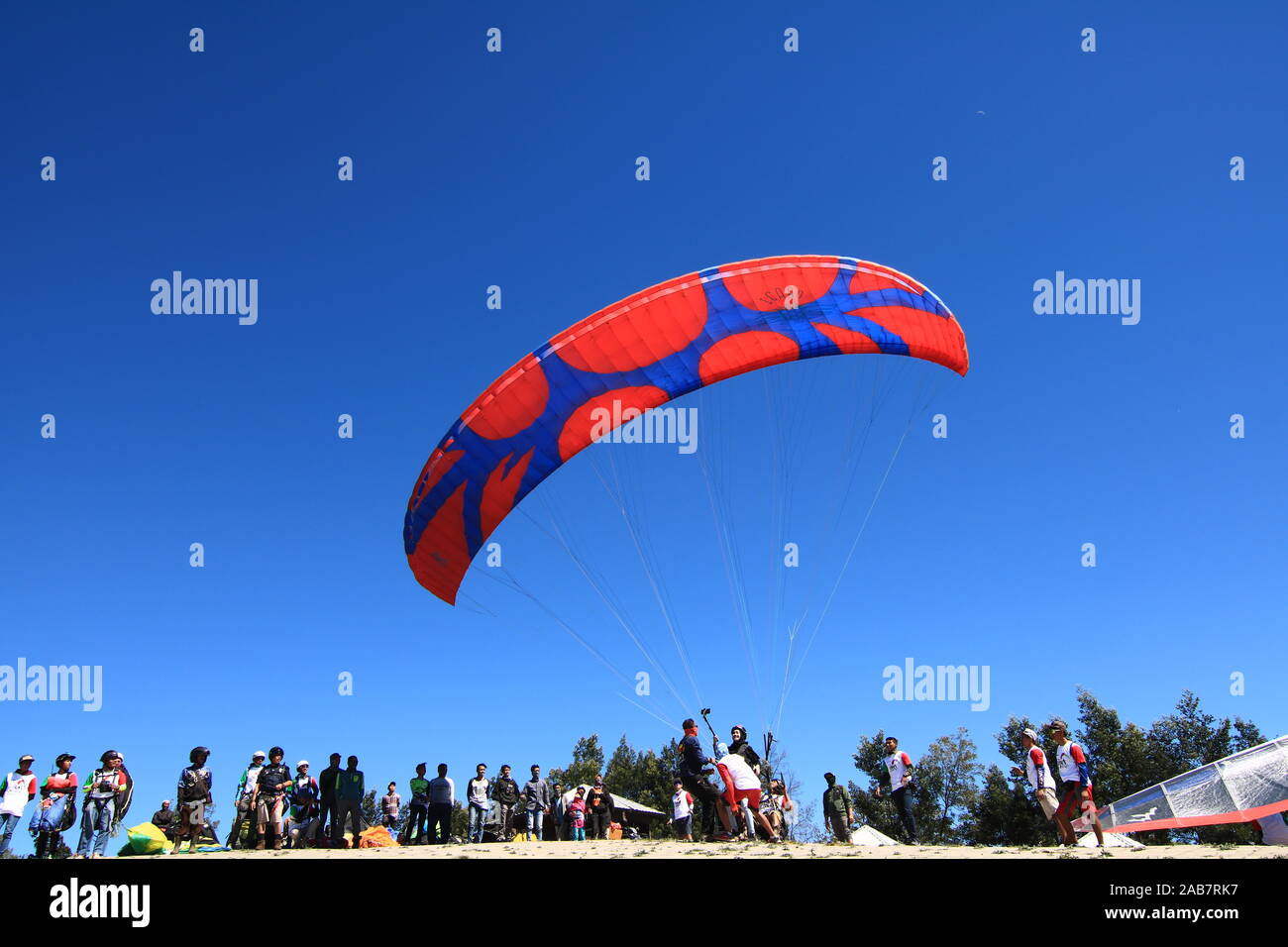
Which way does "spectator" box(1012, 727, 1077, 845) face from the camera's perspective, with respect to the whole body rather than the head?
to the viewer's left

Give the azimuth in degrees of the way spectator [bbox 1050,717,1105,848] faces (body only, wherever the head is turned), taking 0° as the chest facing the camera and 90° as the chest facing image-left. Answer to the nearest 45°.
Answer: approximately 45°

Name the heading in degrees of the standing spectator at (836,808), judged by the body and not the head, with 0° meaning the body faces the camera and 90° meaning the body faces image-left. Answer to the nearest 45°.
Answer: approximately 45°
